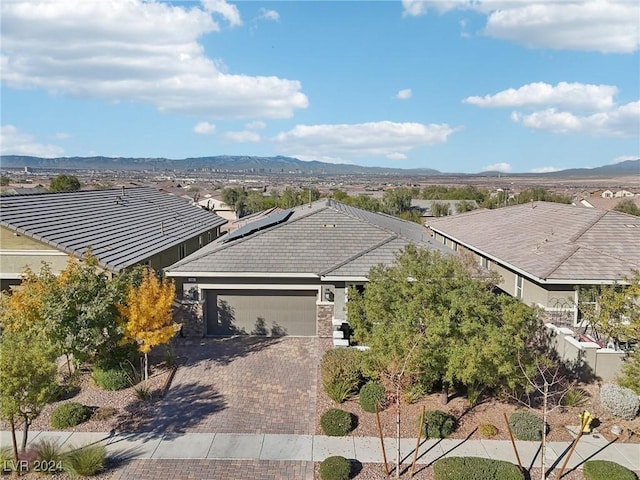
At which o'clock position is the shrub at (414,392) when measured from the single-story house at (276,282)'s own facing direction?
The shrub is roughly at 11 o'clock from the single-story house.

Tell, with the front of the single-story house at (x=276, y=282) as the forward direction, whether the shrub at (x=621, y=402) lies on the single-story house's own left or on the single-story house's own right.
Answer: on the single-story house's own left

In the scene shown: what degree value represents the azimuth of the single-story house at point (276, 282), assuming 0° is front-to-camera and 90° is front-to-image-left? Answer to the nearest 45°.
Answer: approximately 0°

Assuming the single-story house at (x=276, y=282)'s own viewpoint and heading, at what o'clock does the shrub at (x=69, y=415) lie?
The shrub is roughly at 1 o'clock from the single-story house.

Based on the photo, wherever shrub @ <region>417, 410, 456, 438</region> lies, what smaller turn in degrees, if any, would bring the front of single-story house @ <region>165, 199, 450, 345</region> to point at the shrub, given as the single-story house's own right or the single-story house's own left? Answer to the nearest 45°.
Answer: approximately 45° to the single-story house's own left

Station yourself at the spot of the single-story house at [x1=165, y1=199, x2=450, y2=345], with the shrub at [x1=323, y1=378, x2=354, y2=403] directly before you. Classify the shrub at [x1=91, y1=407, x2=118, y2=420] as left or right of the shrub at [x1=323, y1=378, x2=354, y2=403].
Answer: right
